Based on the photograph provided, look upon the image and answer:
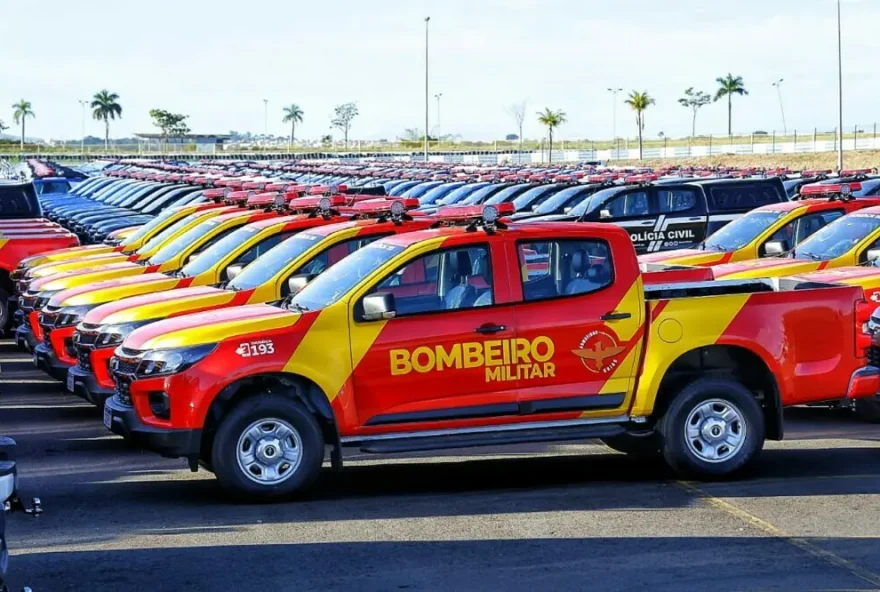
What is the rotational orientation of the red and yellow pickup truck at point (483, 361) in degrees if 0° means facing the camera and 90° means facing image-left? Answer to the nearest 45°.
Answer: approximately 90°

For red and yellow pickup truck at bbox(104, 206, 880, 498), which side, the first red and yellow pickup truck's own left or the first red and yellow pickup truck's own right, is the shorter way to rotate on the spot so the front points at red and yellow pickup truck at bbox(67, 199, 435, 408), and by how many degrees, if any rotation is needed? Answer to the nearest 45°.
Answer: approximately 45° to the first red and yellow pickup truck's own right
